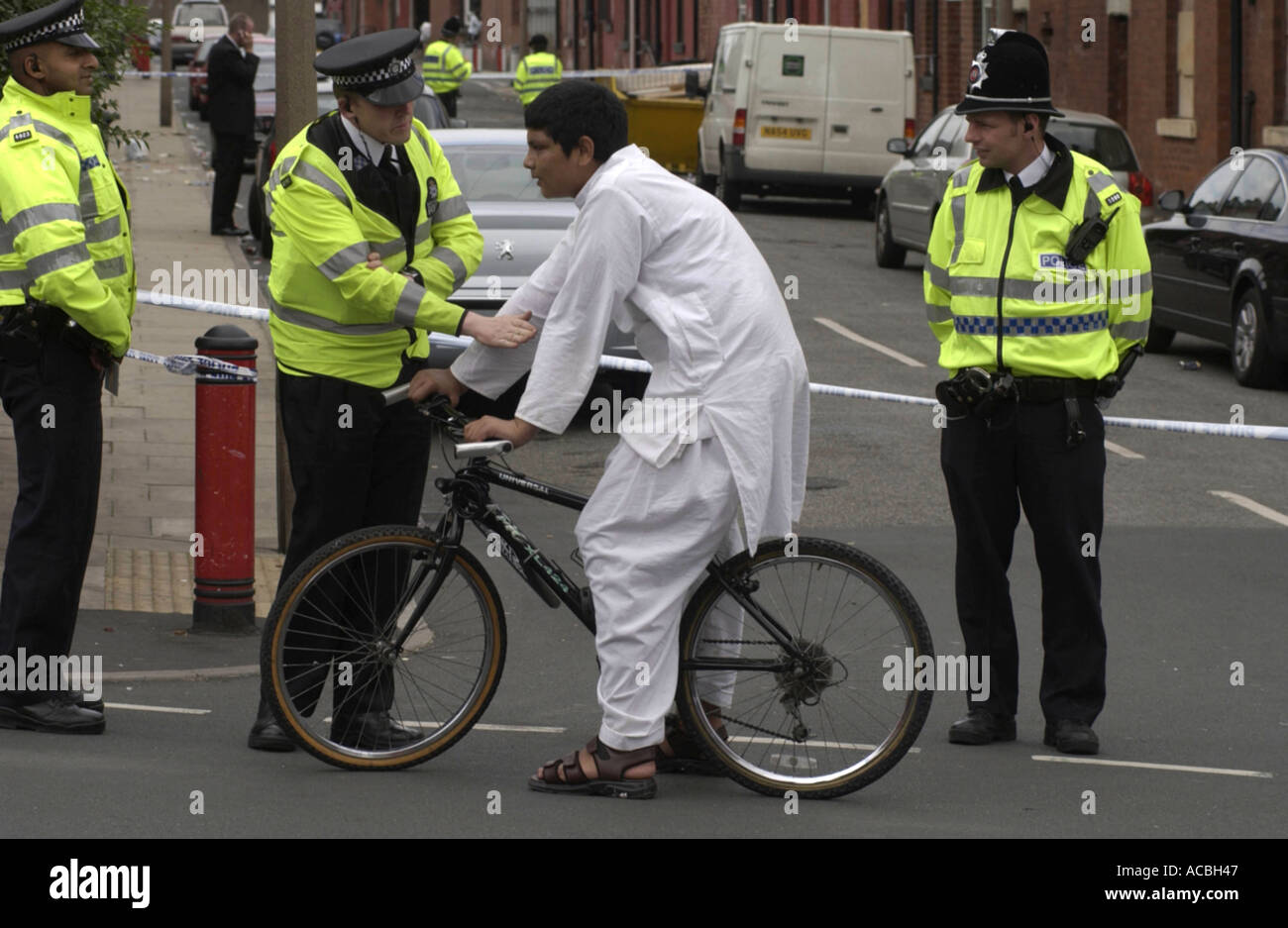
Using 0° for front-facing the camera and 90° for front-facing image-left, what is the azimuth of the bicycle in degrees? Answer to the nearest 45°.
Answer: approximately 90°

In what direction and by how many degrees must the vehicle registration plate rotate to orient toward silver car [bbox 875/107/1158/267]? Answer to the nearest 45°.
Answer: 0° — it already faces it

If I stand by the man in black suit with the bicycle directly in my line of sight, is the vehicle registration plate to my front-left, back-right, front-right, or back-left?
back-left

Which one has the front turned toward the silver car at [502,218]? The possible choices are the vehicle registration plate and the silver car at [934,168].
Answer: the vehicle registration plate
